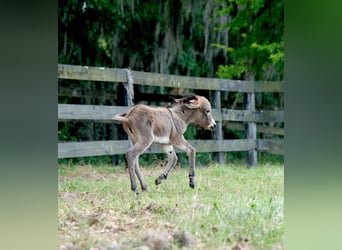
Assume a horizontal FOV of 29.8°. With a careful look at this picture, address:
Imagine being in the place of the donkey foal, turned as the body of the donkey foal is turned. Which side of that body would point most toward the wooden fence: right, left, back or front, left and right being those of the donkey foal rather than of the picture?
left

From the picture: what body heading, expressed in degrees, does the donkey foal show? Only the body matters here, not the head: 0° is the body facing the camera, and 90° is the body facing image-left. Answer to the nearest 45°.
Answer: approximately 270°
